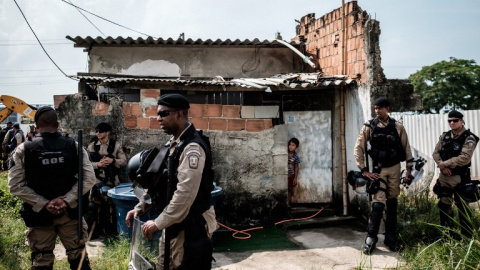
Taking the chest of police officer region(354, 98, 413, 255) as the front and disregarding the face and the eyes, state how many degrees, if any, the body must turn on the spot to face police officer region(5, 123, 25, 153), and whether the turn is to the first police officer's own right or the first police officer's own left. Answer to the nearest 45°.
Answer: approximately 90° to the first police officer's own right

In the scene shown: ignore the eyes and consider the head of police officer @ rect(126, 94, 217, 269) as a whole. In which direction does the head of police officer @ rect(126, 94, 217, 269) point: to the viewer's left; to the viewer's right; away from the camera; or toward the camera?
to the viewer's left

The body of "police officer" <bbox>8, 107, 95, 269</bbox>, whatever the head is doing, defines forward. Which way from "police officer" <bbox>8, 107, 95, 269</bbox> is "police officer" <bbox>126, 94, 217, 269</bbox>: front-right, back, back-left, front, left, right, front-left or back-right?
back-right

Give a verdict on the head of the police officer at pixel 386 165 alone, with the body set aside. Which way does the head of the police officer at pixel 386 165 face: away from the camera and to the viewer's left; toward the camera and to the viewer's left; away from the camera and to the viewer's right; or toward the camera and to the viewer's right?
toward the camera and to the viewer's left

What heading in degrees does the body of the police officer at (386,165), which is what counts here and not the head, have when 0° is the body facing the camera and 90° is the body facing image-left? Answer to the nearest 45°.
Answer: approximately 0°

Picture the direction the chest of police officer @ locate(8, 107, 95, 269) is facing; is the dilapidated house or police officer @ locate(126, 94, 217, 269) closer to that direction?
the dilapidated house

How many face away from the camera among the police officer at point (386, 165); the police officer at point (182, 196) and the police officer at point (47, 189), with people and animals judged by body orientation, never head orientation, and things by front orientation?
1

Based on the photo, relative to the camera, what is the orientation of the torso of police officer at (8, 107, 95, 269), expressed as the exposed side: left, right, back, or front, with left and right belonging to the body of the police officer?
back

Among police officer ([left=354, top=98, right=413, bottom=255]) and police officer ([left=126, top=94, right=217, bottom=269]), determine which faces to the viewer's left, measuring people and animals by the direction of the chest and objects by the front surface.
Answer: police officer ([left=126, top=94, right=217, bottom=269])

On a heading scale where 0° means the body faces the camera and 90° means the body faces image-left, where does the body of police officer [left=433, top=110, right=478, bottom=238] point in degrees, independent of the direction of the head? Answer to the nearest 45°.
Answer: approximately 45°

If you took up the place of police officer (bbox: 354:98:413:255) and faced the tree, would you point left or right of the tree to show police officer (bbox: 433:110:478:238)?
right

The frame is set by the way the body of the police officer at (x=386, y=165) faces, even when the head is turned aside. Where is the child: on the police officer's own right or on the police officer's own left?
on the police officer's own right
